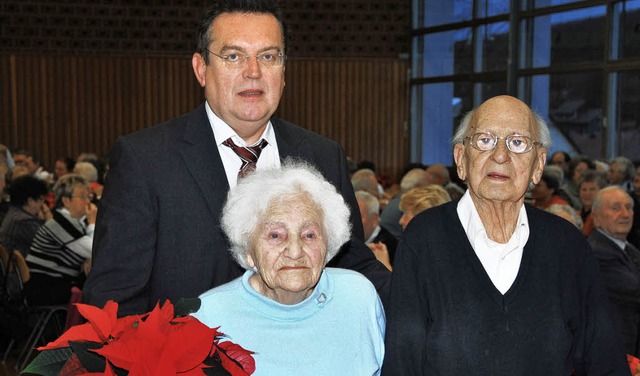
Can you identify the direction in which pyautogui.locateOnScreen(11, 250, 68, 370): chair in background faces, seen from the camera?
facing to the right of the viewer

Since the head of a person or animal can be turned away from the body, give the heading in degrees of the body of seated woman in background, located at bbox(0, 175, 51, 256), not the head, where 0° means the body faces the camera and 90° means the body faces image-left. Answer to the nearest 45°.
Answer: approximately 270°

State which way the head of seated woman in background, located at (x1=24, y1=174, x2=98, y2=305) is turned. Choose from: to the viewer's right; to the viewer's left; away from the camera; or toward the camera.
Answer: to the viewer's right

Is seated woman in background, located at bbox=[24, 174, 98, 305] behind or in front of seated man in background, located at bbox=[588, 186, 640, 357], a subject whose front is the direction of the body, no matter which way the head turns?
behind
